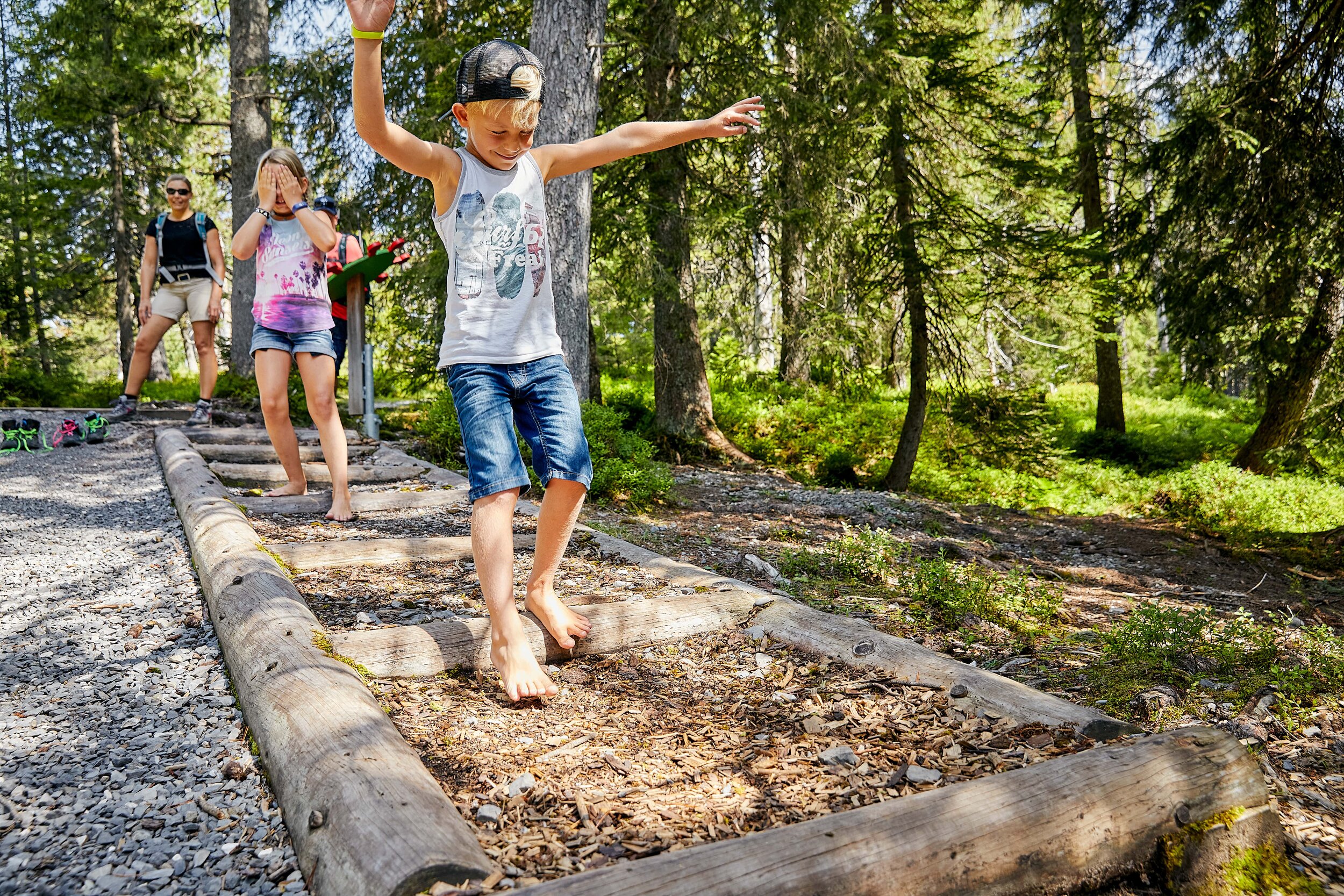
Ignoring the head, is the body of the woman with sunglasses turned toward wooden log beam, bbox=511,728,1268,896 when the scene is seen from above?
yes

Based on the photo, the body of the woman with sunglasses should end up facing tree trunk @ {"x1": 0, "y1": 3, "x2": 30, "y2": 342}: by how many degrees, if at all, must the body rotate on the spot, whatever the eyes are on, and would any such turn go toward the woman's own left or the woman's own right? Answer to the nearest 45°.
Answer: approximately 180°

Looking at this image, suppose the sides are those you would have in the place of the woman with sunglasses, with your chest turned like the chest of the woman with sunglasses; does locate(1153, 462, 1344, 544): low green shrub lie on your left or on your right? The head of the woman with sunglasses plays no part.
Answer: on your left

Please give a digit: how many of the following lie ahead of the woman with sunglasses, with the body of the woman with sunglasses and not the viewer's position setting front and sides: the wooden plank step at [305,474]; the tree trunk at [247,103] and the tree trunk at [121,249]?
1

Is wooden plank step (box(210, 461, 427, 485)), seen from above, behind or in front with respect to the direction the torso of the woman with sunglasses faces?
in front

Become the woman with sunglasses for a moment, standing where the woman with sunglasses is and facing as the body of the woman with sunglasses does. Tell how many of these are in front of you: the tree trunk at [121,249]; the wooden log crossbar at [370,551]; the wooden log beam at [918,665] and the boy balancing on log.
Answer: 3

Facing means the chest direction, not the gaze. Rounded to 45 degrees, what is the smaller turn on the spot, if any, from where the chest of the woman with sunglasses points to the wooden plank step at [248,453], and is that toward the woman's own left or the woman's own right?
0° — they already face it

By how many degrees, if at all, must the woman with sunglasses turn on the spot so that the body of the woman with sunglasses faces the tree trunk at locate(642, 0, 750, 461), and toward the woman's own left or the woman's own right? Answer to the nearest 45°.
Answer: approximately 90° to the woman's own left

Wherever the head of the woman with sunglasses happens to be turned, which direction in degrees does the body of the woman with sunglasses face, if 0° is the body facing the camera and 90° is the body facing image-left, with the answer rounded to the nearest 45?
approximately 0°

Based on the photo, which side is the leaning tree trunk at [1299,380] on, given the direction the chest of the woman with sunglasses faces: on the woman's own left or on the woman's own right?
on the woman's own left

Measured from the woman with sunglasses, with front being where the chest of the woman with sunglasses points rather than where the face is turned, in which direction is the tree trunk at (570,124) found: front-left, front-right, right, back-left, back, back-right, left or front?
front-left

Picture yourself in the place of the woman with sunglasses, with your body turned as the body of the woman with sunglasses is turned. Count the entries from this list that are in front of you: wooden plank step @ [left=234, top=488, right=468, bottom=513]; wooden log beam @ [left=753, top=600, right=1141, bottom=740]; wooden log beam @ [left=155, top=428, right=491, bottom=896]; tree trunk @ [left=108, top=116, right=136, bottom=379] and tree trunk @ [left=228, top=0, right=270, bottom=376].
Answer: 3
